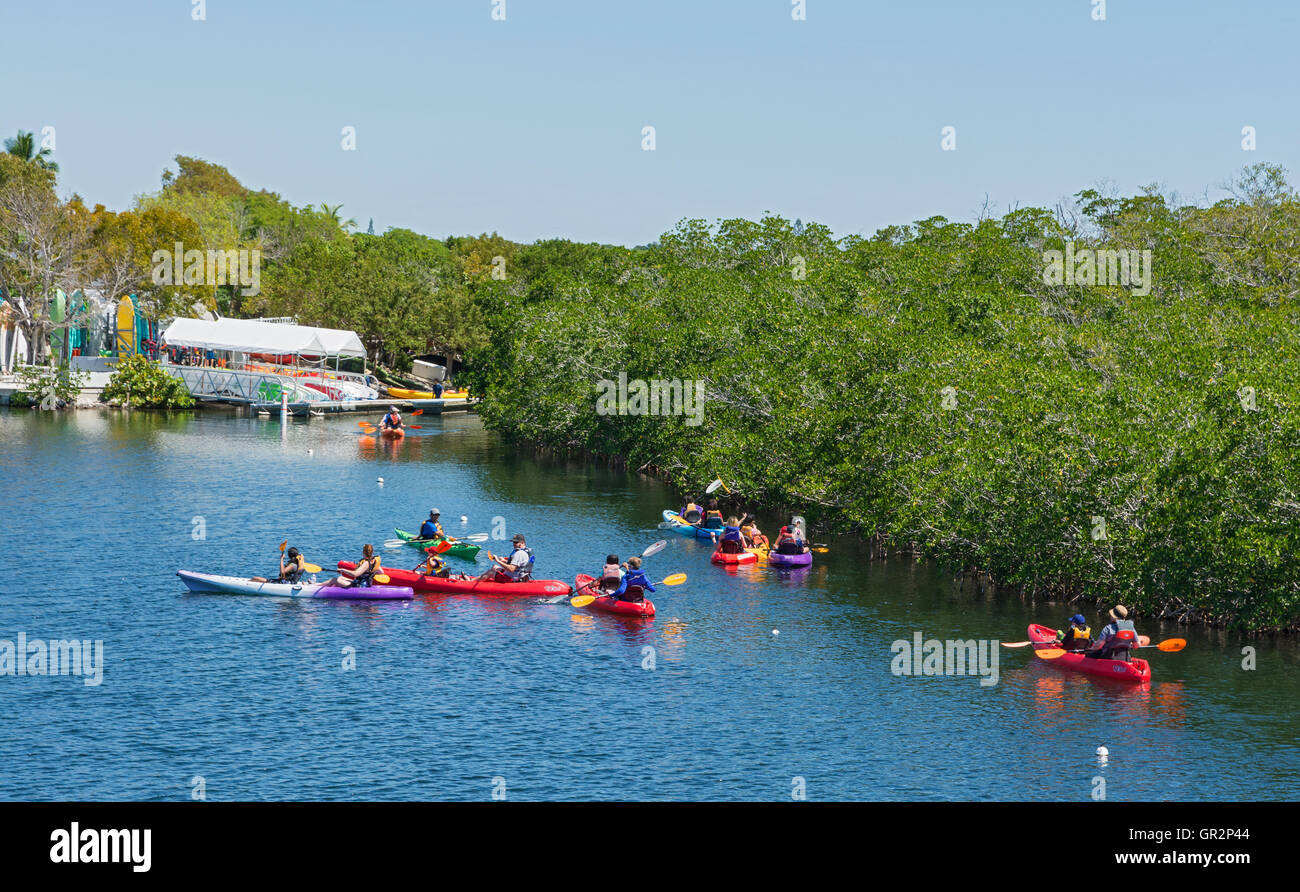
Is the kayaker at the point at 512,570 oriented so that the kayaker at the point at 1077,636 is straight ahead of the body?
no

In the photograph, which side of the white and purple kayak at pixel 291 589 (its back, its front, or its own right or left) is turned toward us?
left

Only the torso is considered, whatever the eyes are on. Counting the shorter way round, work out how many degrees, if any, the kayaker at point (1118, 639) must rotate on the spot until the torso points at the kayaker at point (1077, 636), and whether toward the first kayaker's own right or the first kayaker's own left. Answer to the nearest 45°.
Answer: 0° — they already face them

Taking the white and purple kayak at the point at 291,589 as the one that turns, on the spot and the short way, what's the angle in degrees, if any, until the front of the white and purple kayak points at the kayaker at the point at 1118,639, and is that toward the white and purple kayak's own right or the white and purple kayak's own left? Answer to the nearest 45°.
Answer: approximately 135° to the white and purple kayak's own left

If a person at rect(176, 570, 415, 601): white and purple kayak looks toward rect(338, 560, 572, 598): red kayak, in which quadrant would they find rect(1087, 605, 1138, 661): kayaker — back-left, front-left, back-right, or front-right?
front-right

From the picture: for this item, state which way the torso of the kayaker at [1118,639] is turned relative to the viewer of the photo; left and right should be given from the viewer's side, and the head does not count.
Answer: facing away from the viewer and to the left of the viewer

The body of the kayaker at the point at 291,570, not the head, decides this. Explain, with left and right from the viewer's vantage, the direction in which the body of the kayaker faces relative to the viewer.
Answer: facing to the left of the viewer

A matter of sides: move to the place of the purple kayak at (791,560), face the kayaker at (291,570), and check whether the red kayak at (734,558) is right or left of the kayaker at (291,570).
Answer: right

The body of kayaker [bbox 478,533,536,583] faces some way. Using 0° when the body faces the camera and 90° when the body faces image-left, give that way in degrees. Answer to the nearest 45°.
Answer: approximately 90°

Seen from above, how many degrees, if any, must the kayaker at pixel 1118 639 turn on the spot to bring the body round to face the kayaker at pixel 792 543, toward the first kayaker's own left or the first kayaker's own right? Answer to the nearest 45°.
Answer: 0° — they already face them
